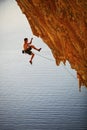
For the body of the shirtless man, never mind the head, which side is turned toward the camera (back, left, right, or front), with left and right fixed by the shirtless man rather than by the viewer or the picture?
right
